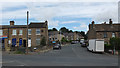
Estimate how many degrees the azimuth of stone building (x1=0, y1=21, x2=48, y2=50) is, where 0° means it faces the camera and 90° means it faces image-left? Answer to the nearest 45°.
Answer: approximately 0°
